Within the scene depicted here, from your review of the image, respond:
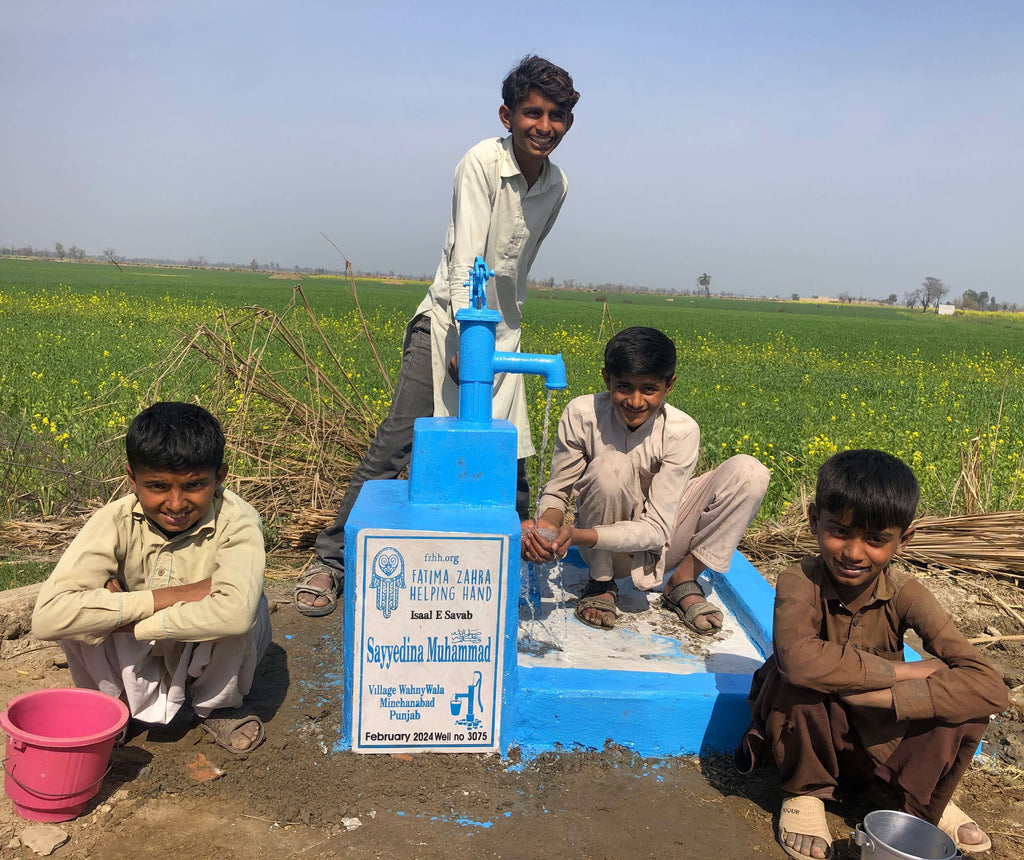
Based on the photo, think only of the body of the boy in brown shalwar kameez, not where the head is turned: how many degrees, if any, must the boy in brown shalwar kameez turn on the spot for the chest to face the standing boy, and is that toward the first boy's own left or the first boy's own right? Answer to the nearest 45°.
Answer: approximately 135° to the first boy's own right

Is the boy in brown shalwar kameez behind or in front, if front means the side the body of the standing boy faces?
in front

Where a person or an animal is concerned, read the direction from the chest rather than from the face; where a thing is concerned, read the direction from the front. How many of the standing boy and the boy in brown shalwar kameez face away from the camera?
0

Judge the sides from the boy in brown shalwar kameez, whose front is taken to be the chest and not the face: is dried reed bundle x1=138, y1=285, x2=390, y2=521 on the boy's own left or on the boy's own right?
on the boy's own right

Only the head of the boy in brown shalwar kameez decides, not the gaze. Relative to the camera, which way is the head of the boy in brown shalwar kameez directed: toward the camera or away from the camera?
toward the camera

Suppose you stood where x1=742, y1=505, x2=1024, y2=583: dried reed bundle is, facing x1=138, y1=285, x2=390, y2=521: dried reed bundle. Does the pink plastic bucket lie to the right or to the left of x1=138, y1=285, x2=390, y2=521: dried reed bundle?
left

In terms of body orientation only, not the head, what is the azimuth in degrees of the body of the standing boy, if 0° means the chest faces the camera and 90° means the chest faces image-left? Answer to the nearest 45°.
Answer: approximately 315°

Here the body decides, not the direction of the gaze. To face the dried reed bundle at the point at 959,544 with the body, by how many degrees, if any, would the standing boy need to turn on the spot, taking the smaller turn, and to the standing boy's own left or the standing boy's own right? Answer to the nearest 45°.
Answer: approximately 45° to the standing boy's own left

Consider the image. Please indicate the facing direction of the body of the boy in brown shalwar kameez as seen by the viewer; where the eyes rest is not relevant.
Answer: toward the camera

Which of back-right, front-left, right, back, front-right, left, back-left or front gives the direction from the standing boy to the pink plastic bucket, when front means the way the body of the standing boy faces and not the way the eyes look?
right
